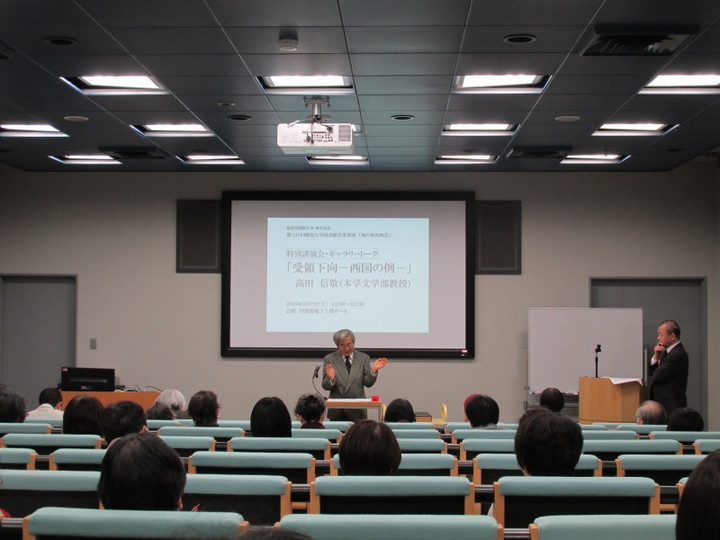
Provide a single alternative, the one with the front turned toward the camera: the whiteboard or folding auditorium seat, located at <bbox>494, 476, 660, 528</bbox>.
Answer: the whiteboard

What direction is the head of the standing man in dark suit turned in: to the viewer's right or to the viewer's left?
to the viewer's left

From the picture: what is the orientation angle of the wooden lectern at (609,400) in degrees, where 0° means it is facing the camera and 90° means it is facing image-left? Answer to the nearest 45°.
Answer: approximately 45°

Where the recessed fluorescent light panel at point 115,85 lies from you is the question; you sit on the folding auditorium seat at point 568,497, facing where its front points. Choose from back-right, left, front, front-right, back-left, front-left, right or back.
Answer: front-left

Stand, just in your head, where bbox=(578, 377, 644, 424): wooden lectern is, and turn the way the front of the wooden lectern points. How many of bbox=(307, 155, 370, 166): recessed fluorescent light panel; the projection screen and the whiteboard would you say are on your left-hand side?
0

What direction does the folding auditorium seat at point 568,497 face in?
away from the camera

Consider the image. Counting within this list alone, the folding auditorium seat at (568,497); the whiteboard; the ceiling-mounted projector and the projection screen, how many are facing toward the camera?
2

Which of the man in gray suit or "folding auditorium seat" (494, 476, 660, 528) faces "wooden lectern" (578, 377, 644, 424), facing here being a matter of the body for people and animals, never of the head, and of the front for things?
the folding auditorium seat

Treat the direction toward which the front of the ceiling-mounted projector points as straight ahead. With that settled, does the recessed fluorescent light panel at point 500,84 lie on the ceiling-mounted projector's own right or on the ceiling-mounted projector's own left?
on the ceiling-mounted projector's own right

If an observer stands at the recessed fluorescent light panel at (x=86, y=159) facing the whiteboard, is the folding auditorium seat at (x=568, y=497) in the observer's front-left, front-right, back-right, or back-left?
front-right

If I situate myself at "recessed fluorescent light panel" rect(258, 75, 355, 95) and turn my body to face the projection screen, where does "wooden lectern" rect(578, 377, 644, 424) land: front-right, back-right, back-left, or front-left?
front-right

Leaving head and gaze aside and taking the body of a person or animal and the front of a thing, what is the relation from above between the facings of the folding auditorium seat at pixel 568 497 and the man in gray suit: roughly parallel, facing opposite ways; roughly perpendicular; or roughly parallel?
roughly parallel, facing opposite ways

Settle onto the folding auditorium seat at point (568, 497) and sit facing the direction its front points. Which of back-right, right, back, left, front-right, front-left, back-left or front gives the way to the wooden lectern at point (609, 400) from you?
front

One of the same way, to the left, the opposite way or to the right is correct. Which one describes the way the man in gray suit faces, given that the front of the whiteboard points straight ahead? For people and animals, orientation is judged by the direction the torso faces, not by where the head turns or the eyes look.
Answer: the same way

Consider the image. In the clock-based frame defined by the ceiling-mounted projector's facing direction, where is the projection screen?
The projection screen is roughly at 12 o'clock from the ceiling-mounted projector.

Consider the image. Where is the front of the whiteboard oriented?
toward the camera

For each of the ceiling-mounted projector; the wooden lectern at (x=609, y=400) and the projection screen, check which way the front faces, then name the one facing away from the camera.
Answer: the ceiling-mounted projector
